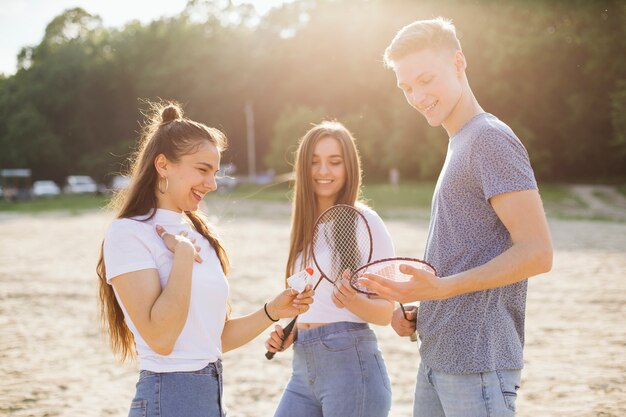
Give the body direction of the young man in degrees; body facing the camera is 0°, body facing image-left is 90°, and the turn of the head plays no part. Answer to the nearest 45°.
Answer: approximately 90°

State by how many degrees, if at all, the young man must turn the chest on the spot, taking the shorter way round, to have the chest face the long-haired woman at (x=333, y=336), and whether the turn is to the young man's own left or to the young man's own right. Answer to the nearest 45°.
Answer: approximately 45° to the young man's own right

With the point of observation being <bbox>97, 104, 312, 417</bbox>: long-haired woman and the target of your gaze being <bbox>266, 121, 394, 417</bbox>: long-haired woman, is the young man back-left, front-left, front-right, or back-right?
front-right

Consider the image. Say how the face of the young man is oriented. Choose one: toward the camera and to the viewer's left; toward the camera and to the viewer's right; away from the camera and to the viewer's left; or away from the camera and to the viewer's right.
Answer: toward the camera and to the viewer's left

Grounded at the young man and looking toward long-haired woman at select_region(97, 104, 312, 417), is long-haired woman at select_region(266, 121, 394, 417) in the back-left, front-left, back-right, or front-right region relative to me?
front-right

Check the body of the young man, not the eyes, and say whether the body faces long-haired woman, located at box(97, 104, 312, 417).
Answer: yes

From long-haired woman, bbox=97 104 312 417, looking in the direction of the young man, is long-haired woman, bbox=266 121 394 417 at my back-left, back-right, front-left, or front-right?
front-left
